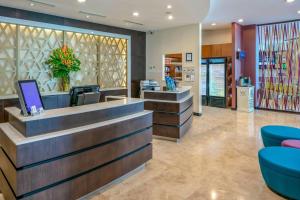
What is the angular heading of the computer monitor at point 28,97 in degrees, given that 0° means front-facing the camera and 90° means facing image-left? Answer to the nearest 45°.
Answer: approximately 315°

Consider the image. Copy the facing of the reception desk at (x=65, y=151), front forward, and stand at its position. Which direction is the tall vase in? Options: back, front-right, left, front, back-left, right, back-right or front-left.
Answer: back-left

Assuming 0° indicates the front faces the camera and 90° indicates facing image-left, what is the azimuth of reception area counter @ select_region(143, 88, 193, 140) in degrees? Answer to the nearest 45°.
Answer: approximately 315°

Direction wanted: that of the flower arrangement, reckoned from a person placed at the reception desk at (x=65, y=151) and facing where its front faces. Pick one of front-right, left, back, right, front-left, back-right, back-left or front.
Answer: back-left

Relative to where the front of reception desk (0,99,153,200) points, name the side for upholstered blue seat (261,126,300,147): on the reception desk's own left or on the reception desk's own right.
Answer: on the reception desk's own left

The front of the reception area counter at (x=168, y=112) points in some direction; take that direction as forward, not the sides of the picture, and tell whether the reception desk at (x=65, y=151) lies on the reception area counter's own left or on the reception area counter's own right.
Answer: on the reception area counter's own right

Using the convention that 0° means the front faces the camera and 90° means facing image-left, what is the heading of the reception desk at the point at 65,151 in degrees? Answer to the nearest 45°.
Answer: approximately 315°
